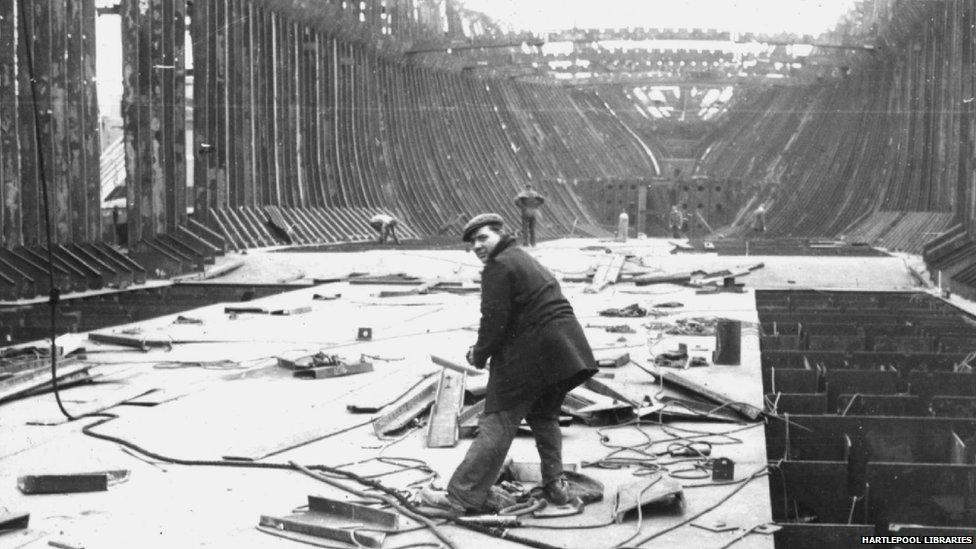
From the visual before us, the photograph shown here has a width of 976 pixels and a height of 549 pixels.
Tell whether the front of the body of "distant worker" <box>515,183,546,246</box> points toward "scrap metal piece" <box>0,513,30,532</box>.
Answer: yes

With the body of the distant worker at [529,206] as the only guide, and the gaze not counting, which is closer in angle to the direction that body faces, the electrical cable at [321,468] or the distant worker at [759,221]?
the electrical cable

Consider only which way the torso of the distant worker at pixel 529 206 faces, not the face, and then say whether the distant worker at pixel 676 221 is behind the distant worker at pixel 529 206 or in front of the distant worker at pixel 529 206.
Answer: behind

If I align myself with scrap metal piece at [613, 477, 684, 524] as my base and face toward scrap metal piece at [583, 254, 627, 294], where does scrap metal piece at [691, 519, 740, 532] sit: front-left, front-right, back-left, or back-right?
back-right

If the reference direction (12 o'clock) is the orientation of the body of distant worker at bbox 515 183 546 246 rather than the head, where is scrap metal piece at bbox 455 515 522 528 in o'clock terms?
The scrap metal piece is roughly at 12 o'clock from the distant worker.

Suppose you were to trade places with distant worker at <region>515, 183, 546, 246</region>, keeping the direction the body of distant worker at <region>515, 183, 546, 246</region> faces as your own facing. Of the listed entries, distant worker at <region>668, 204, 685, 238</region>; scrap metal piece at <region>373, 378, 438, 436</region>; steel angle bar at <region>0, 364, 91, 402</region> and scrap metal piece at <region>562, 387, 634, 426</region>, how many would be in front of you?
3

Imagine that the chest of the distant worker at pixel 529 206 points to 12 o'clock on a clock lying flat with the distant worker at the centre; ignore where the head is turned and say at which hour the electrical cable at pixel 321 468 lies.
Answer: The electrical cable is roughly at 12 o'clock from the distant worker.

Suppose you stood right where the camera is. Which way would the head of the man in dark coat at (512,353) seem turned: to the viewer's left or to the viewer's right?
to the viewer's left

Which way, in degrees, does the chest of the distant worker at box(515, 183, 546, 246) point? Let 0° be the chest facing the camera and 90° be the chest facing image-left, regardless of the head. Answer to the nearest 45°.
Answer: approximately 0°

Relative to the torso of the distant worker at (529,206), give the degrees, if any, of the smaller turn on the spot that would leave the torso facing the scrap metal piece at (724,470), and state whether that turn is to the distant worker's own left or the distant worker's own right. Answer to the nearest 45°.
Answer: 0° — they already face it

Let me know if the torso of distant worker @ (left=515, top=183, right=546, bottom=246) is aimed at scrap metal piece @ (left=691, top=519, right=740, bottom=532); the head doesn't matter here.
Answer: yes

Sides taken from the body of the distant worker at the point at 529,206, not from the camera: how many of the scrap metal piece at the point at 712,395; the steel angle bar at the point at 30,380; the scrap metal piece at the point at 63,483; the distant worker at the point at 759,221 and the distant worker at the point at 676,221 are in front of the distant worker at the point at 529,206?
3
